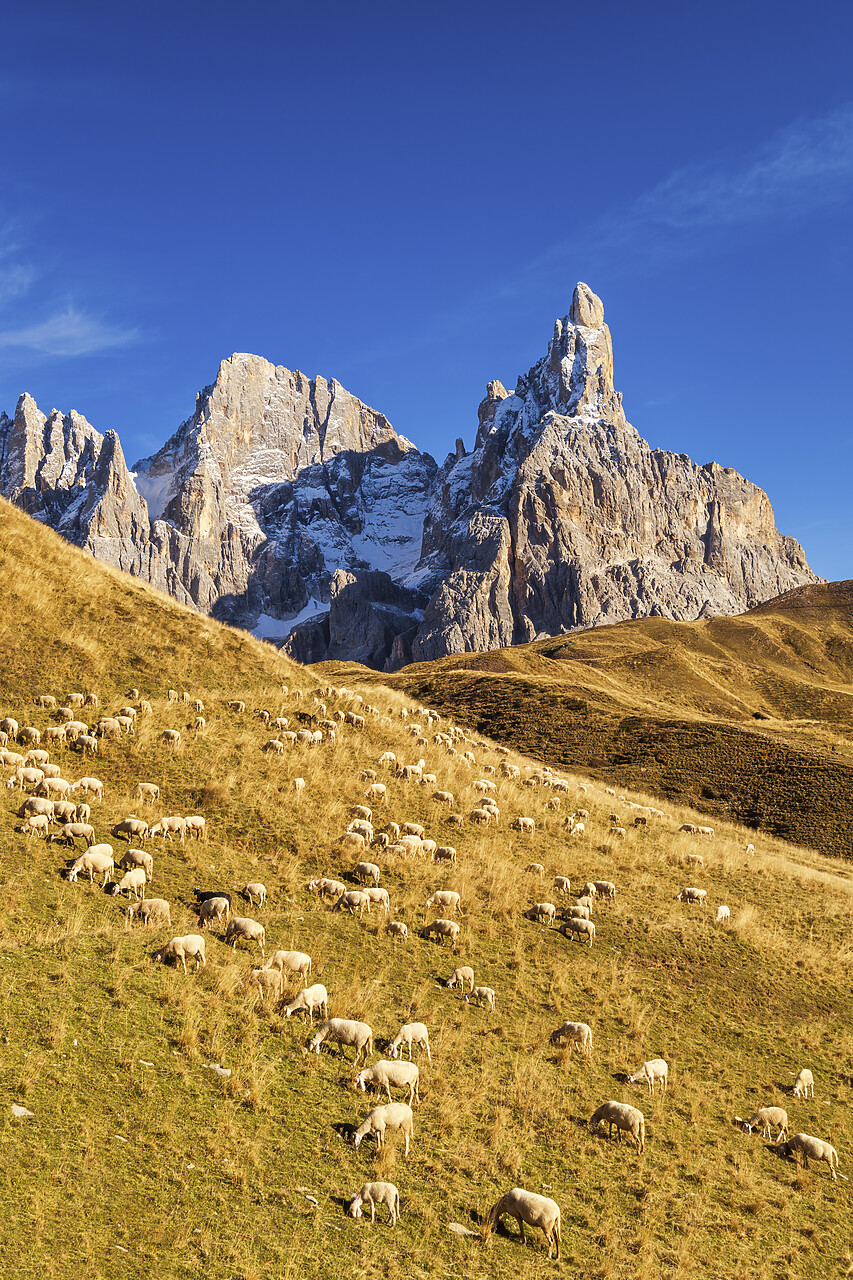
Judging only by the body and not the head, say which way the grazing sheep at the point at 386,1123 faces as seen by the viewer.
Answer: to the viewer's left

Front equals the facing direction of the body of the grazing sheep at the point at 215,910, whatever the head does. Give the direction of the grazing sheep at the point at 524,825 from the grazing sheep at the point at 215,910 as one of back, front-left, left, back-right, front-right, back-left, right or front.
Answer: back

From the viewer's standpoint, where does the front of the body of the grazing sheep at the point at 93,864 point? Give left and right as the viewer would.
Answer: facing to the left of the viewer

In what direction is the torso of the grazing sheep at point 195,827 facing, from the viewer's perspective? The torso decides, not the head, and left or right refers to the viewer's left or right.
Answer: facing to the left of the viewer

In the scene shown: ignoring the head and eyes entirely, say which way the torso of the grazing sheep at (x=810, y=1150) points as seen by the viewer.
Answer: to the viewer's left

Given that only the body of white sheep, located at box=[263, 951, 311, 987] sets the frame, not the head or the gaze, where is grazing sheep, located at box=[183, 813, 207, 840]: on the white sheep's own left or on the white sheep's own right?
on the white sheep's own right

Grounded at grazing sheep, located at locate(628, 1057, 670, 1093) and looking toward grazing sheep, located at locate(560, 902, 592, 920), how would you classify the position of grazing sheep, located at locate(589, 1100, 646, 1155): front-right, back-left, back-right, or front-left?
back-left

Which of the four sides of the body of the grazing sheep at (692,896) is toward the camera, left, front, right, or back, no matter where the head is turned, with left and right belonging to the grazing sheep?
left

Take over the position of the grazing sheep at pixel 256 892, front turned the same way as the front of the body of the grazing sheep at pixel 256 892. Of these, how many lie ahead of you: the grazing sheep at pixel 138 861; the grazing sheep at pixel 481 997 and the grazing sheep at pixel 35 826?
2
